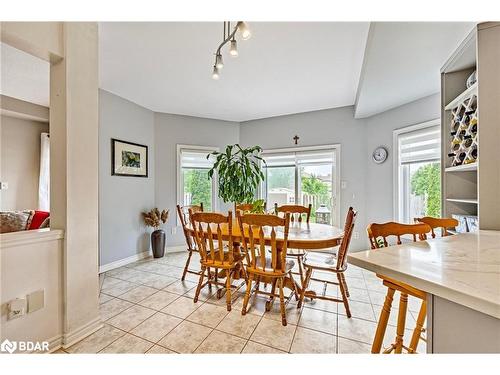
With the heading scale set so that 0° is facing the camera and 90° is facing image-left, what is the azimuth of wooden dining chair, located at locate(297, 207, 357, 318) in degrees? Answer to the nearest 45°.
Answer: approximately 90°

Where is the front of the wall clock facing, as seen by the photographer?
facing the viewer and to the left of the viewer

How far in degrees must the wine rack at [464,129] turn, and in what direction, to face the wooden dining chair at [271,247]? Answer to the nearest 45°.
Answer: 0° — it already faces it

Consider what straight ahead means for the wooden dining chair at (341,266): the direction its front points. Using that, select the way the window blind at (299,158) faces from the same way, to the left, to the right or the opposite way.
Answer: to the left

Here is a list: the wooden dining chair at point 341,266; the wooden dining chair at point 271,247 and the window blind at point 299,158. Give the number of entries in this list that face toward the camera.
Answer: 1

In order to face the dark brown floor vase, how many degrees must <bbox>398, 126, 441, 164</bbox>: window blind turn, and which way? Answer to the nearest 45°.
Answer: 0° — it already faces it

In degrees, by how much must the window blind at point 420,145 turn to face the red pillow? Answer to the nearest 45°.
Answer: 0° — it already faces it

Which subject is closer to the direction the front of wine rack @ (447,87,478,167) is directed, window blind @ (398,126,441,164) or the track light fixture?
the track light fixture

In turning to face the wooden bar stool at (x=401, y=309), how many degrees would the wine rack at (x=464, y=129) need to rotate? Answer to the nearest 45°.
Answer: approximately 45° to its left

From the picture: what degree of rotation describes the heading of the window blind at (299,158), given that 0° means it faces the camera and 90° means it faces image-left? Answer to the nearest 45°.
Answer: approximately 0°
